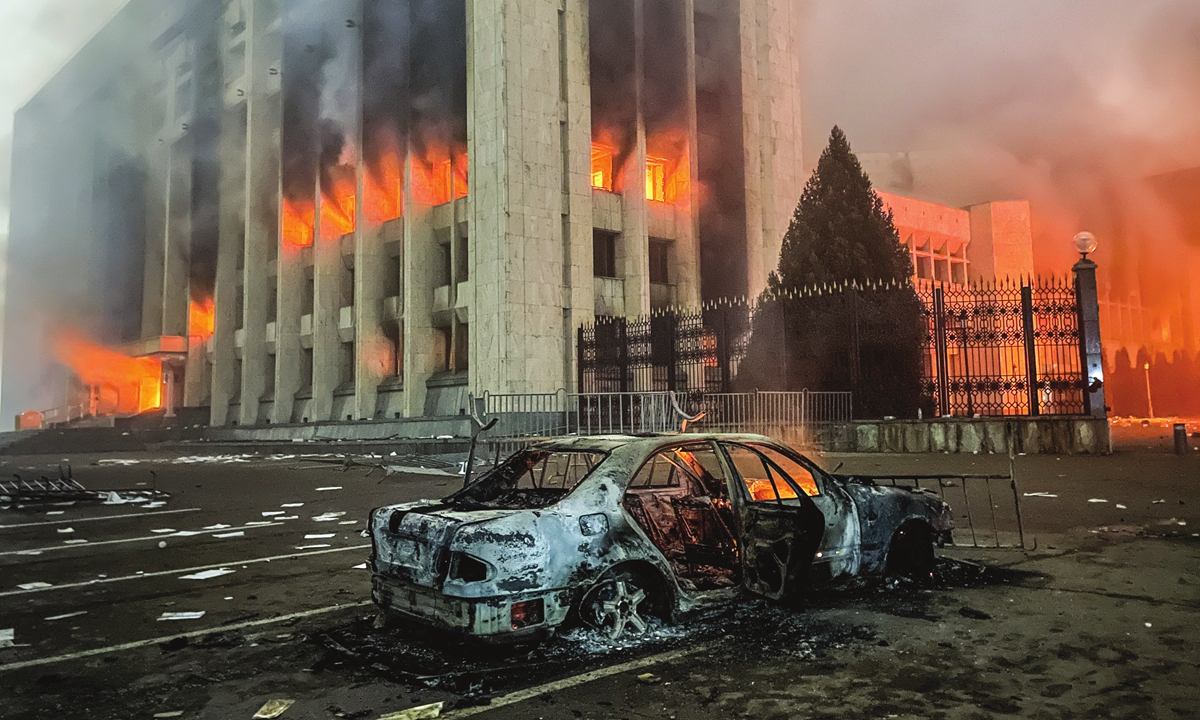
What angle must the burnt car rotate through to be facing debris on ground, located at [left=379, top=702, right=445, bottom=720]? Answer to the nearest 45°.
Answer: approximately 180°

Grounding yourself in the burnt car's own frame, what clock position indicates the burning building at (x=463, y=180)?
The burning building is roughly at 10 o'clock from the burnt car.

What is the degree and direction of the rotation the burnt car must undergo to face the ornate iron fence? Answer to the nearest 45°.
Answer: approximately 45° to its left

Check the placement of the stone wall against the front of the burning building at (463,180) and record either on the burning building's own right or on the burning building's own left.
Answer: on the burning building's own left

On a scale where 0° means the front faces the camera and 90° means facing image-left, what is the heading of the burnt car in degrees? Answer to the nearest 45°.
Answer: approximately 225°

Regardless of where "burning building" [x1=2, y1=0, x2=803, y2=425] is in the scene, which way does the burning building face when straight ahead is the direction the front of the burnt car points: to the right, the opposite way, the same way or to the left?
the opposite way

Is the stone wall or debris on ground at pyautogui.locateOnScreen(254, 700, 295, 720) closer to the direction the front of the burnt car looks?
the stone wall

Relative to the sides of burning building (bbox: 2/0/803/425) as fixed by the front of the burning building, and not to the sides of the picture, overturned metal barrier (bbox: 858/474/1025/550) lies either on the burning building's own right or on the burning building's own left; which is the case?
on the burning building's own left

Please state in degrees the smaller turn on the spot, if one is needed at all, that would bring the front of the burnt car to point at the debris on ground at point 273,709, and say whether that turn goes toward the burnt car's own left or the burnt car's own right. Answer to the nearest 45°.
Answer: approximately 180°

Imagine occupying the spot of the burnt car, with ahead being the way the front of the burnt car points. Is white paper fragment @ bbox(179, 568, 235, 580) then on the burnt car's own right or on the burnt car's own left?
on the burnt car's own left

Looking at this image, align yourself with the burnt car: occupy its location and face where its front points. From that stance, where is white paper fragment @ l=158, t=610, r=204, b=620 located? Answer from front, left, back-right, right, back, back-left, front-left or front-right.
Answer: back-left
